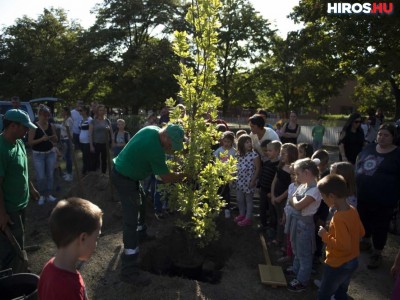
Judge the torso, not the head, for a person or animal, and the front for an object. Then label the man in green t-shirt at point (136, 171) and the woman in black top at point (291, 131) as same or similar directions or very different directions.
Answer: very different directions

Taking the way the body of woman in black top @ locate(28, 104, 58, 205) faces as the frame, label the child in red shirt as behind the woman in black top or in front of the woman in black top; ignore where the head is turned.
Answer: in front

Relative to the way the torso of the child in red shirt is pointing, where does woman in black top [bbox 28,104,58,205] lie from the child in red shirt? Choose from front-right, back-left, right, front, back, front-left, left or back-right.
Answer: front-left

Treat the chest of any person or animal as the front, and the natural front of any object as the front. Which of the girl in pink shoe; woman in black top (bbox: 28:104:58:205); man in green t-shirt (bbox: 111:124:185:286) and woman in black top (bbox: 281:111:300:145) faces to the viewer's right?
the man in green t-shirt

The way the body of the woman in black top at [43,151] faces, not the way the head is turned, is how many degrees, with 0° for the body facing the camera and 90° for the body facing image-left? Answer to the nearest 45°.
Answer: approximately 0°

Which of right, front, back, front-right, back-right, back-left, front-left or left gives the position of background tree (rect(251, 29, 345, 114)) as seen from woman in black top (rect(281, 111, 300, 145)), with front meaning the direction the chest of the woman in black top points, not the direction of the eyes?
back-right

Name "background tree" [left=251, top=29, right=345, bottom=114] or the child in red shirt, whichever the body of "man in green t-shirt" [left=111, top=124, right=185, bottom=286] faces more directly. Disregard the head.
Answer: the background tree

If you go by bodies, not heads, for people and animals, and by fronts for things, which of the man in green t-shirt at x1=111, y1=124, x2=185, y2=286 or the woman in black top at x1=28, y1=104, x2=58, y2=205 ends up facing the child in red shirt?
the woman in black top

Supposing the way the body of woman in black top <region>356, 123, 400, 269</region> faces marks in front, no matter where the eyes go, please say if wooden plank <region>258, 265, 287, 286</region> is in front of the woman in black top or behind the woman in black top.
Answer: in front

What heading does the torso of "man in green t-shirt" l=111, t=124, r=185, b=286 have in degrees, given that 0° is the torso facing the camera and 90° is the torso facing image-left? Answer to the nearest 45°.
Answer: approximately 270°

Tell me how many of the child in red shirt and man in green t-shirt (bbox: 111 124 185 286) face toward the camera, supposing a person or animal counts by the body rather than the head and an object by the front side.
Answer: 0

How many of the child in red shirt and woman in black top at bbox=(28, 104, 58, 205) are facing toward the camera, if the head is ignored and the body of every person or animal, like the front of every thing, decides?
1

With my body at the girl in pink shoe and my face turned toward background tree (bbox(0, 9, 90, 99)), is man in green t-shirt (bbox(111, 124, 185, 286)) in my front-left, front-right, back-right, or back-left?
back-left

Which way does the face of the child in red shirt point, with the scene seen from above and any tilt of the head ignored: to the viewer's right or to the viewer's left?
to the viewer's right
